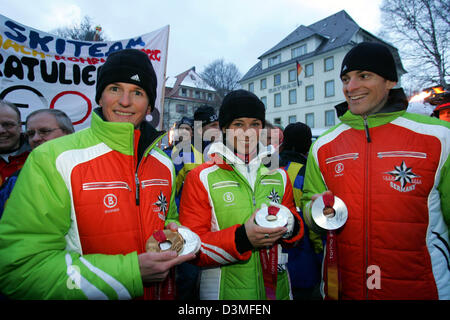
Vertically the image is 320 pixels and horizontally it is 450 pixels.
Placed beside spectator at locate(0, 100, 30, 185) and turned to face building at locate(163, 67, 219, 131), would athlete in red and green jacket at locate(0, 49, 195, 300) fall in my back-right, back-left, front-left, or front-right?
back-right

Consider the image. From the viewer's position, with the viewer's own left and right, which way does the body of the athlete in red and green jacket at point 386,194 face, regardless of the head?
facing the viewer and to the left of the viewer

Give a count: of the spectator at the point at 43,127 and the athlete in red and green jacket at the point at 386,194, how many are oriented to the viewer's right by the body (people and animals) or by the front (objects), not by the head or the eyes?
0

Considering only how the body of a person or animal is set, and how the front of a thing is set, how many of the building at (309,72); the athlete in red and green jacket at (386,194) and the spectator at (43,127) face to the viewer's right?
0

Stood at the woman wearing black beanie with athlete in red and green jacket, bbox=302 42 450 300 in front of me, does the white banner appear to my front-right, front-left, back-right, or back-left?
back-left

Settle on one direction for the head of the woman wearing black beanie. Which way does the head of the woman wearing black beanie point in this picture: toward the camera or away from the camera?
toward the camera

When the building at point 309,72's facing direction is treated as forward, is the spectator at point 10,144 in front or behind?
in front

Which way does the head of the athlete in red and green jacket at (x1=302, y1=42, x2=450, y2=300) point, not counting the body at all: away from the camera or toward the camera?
toward the camera

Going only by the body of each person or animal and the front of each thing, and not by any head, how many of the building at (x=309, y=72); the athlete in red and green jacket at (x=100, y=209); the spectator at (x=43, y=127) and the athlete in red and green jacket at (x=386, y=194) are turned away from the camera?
0

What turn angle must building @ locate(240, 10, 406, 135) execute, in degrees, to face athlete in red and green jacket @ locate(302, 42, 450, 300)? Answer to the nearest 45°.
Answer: approximately 45° to its left

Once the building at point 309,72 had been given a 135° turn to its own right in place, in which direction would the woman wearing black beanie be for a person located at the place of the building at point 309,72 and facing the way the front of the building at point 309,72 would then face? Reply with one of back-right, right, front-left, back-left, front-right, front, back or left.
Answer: back

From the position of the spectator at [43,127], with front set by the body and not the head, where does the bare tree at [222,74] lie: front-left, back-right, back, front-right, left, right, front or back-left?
back
